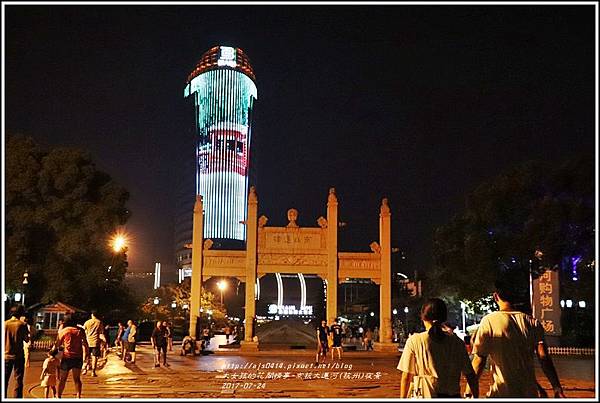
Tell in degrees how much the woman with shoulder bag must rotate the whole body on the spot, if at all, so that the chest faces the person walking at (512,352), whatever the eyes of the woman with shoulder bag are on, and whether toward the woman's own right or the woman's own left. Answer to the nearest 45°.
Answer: approximately 45° to the woman's own right

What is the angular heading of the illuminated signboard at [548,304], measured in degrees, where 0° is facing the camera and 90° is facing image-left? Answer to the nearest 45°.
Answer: approximately 0°

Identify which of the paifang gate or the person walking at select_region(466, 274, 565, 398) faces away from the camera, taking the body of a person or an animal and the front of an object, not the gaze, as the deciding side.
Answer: the person walking

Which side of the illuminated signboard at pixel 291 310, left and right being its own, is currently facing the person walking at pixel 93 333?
front

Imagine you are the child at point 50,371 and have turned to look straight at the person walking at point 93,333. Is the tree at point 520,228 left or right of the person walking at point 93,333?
right

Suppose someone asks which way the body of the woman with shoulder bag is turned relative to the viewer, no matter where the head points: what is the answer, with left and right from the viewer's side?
facing away from the viewer

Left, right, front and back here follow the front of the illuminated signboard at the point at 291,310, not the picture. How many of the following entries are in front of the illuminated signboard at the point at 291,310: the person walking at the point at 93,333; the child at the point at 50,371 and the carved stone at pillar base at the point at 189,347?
3

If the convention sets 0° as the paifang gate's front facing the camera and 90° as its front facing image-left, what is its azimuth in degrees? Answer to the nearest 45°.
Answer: approximately 0°

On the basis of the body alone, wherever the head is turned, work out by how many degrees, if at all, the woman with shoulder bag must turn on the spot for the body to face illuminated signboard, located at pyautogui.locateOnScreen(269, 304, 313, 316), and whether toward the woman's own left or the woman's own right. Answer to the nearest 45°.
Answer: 0° — they already face it

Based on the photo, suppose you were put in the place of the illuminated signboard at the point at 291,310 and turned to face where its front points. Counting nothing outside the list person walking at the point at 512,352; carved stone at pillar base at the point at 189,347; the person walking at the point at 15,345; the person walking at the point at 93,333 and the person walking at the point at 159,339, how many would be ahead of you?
5
